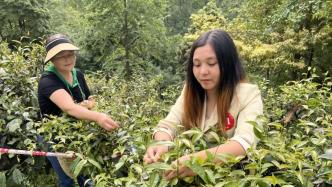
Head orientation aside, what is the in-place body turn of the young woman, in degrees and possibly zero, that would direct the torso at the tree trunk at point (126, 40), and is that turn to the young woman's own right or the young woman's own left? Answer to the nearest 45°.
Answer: approximately 135° to the young woman's own right

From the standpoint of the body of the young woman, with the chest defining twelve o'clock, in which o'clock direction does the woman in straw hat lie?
The woman in straw hat is roughly at 3 o'clock from the young woman.

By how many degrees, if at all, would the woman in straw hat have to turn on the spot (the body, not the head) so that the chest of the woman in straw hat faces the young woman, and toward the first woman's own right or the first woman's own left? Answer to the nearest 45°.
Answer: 0° — they already face them

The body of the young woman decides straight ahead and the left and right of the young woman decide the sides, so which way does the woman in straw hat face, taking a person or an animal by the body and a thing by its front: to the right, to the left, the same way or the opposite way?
to the left

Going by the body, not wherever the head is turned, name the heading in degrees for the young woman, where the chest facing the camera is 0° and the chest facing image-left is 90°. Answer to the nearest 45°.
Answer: approximately 45°

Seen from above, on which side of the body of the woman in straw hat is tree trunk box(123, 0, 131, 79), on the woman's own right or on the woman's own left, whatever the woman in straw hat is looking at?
on the woman's own left

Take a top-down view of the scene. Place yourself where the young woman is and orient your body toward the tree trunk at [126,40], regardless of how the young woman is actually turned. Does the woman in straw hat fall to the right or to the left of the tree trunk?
left

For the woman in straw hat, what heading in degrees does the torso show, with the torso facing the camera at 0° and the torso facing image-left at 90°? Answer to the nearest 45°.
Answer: approximately 315°

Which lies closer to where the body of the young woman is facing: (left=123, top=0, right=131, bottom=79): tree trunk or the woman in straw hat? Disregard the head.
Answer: the woman in straw hat
